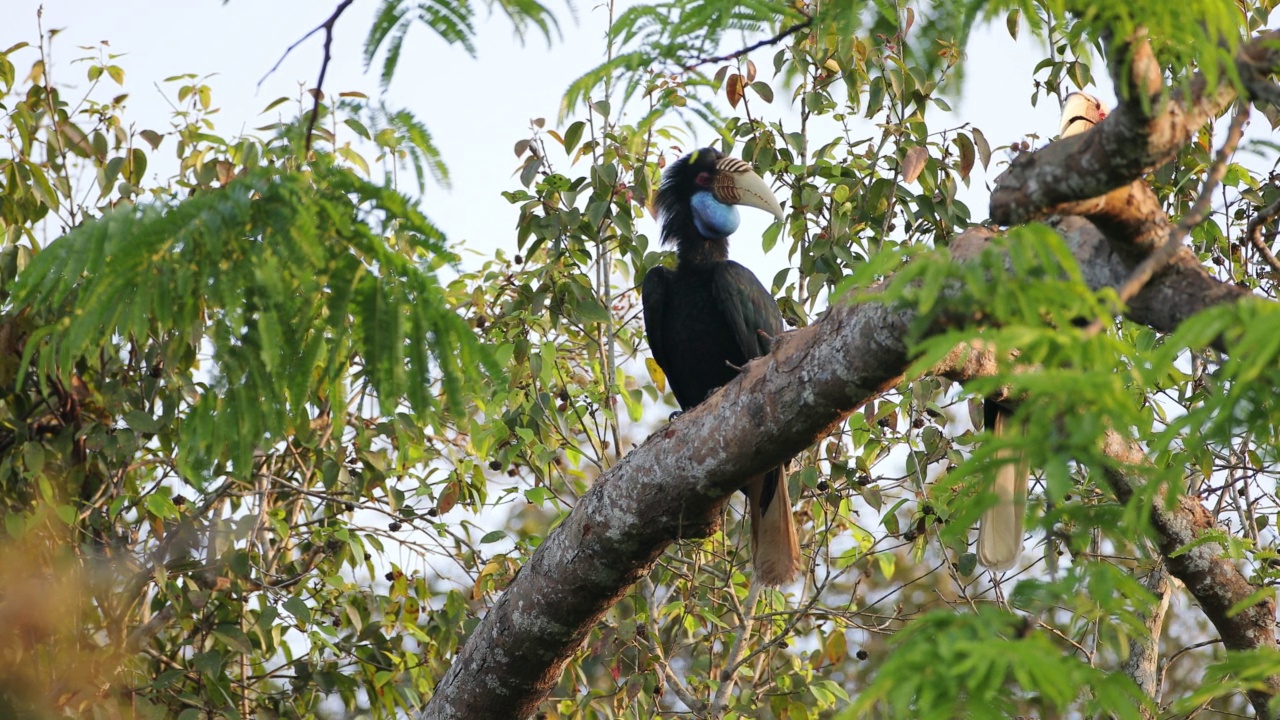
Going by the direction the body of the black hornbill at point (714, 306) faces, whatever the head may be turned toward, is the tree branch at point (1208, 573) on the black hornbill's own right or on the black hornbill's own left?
on the black hornbill's own left

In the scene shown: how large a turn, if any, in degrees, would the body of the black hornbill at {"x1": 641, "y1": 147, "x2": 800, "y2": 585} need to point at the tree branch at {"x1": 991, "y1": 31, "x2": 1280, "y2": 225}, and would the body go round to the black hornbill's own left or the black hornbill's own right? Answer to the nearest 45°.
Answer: approximately 45° to the black hornbill's own left
